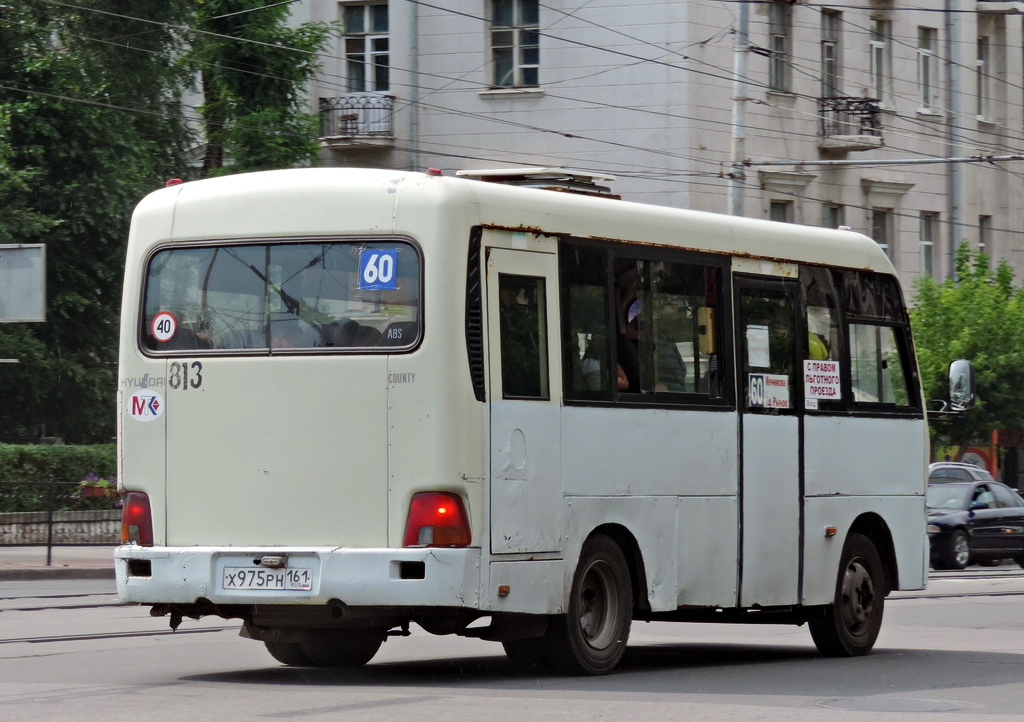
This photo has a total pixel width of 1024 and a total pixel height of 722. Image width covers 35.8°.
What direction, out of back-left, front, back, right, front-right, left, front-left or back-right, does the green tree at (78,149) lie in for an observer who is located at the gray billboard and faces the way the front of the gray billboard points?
back

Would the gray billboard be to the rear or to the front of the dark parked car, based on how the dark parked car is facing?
to the front

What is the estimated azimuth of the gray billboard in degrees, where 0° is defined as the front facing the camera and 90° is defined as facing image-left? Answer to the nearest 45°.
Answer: approximately 0°

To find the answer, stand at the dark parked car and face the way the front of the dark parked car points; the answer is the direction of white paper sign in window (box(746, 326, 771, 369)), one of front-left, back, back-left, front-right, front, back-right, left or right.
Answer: front-left

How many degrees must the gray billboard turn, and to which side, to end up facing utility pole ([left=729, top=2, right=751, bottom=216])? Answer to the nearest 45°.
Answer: approximately 90° to its left

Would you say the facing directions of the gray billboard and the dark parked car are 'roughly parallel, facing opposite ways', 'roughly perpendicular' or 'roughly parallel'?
roughly perpendicular

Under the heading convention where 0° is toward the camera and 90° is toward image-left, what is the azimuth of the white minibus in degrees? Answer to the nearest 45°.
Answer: approximately 225°

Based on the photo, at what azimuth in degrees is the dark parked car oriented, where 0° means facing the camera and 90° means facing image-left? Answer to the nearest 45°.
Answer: approximately 45°

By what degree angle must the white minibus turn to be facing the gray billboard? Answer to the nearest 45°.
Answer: approximately 90° to its left
